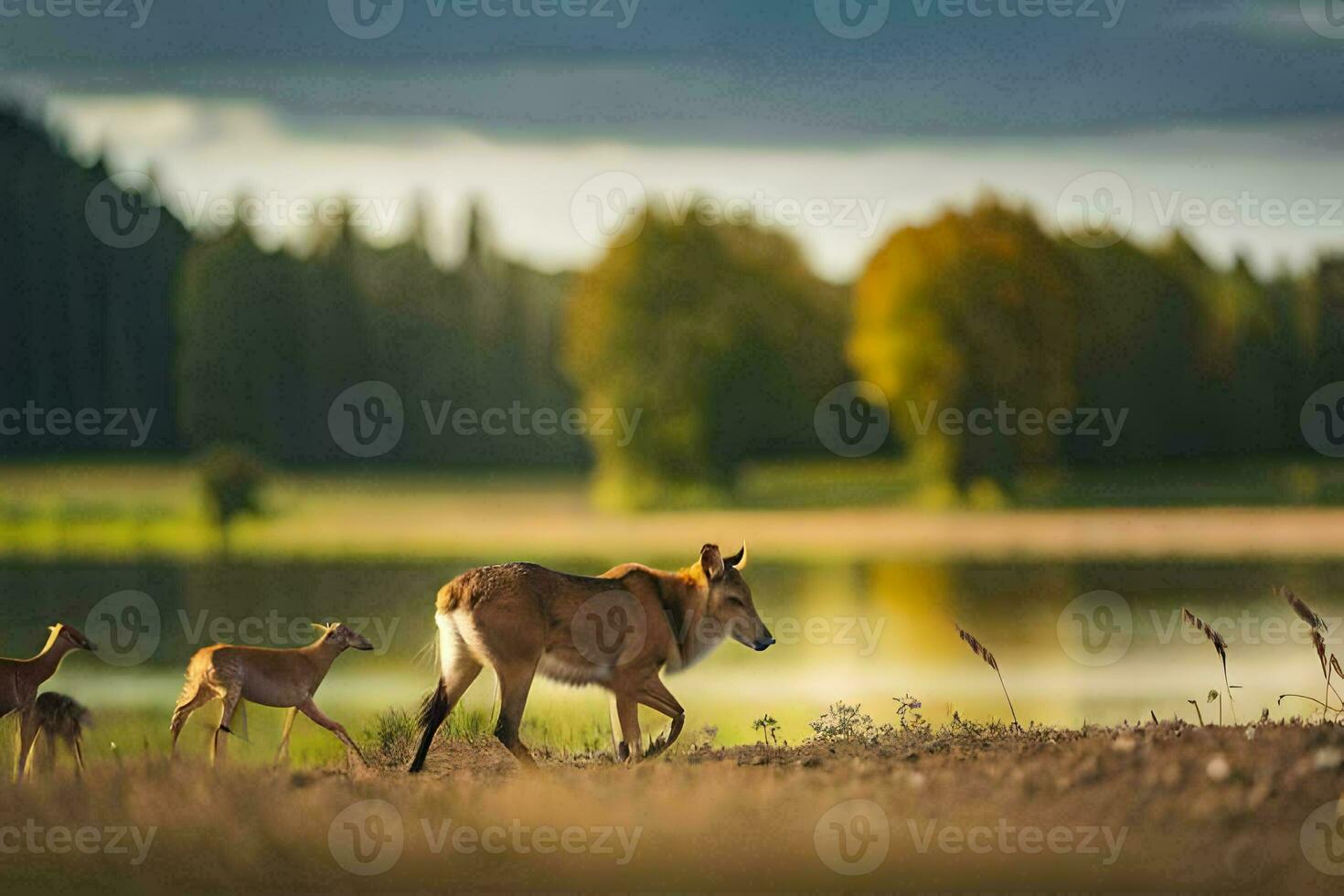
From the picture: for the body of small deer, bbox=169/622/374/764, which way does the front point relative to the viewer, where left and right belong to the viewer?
facing to the right of the viewer

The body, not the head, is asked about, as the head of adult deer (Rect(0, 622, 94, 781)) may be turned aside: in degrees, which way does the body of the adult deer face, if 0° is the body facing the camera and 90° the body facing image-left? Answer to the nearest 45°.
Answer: approximately 270°

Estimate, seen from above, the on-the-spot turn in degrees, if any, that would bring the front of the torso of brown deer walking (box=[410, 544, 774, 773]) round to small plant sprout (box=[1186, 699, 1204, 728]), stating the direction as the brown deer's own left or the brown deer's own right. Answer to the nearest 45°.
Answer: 0° — it already faces it

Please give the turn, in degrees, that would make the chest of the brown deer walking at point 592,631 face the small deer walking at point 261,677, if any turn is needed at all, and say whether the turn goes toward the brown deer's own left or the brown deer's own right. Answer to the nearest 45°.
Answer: approximately 180°

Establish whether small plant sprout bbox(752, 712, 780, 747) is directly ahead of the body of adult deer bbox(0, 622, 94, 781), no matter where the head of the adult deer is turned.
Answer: yes

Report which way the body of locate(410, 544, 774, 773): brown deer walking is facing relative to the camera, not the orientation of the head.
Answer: to the viewer's right

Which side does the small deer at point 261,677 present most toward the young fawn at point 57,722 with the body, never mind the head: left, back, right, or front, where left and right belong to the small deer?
back
